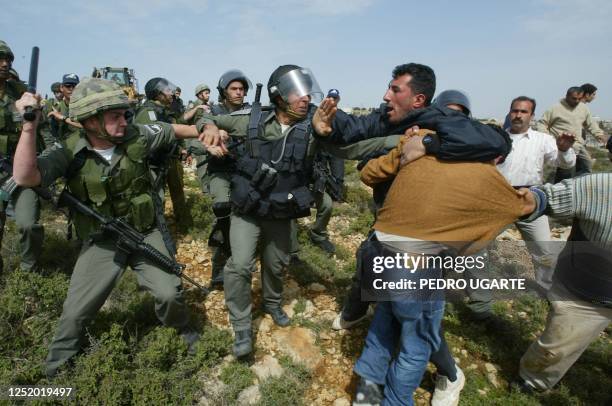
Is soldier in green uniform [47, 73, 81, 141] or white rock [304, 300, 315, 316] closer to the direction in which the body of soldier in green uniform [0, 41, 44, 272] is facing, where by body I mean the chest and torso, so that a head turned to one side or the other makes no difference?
the white rock

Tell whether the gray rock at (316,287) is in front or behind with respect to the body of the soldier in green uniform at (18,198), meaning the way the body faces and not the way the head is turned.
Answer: in front

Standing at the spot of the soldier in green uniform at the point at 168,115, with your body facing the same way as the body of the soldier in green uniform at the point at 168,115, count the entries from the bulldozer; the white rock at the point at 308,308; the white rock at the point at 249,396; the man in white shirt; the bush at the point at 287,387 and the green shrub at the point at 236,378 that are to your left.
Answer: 1

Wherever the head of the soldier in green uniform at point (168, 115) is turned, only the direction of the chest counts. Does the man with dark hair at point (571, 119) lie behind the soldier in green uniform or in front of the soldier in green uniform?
in front

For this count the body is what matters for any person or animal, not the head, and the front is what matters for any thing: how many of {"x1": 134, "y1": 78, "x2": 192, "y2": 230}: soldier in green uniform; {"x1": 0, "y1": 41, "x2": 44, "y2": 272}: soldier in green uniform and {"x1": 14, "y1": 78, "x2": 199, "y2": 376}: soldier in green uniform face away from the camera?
0

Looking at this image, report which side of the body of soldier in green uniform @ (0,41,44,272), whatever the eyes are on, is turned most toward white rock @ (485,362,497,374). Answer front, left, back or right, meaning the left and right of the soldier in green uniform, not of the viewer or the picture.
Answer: front

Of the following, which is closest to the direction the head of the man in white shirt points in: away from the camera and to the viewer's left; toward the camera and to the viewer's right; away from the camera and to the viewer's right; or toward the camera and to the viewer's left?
toward the camera and to the viewer's left

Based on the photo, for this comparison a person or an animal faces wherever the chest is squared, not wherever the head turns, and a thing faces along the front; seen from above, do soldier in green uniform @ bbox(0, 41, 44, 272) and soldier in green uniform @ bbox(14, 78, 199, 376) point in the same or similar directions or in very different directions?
same or similar directions

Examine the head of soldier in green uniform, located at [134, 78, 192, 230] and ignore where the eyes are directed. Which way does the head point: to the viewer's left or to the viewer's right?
to the viewer's right

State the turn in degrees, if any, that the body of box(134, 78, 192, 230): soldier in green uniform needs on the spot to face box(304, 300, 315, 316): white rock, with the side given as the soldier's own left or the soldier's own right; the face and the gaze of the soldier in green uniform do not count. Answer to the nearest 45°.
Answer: approximately 45° to the soldier's own right

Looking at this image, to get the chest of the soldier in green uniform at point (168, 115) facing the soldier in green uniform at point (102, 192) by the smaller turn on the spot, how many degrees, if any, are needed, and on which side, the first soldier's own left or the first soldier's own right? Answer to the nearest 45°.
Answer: approximately 90° to the first soldier's own right

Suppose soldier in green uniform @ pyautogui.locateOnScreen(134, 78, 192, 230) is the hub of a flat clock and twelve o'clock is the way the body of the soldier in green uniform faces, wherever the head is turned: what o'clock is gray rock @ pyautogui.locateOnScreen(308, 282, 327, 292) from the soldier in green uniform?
The gray rock is roughly at 2 o'clock from the soldier in green uniform.

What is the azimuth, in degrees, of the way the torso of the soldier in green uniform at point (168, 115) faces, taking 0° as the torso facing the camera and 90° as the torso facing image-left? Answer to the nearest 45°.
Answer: approximately 270°
